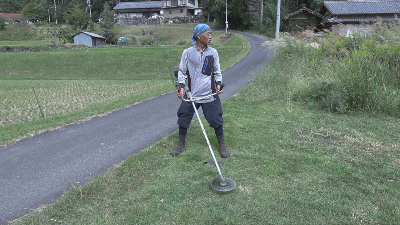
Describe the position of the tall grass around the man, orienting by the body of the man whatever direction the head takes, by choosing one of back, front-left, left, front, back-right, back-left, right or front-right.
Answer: back-left

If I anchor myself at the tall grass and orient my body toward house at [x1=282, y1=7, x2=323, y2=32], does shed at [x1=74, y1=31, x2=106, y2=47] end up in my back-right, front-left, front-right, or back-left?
front-left

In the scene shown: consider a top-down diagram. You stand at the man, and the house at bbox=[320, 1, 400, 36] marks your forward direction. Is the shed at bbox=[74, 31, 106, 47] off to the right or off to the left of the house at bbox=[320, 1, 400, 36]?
left

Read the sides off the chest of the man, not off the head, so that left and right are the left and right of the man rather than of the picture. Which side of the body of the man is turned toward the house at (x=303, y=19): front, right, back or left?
back

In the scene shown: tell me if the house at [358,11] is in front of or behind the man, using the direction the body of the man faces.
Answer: behind

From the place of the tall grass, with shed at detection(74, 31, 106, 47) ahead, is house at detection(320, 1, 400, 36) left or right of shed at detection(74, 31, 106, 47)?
right

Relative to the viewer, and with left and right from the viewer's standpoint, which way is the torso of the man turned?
facing the viewer
